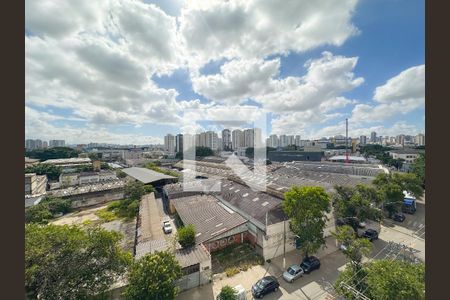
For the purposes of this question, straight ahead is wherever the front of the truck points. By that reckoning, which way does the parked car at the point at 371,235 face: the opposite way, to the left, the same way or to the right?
the same way

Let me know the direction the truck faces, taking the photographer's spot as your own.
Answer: facing the viewer and to the left of the viewer

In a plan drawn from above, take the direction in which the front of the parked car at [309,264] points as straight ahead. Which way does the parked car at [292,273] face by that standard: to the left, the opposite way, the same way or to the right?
the same way

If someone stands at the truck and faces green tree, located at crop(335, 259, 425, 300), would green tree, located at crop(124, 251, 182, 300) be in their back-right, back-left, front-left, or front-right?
front-right
